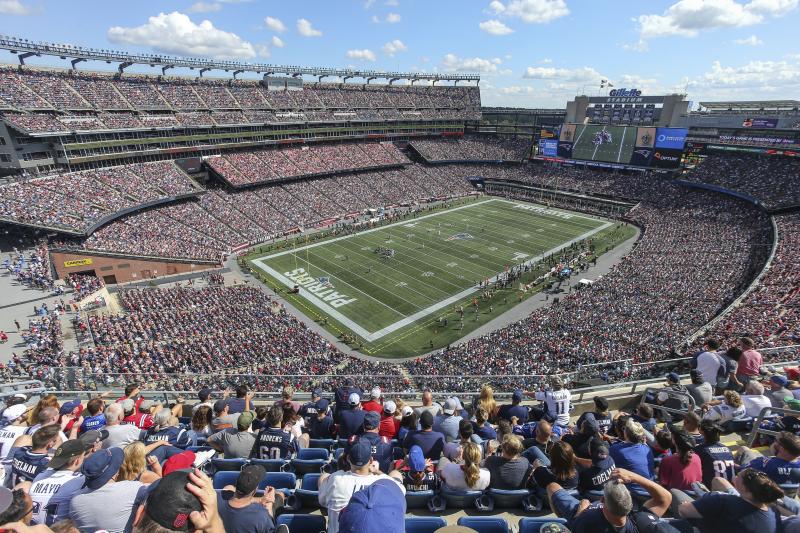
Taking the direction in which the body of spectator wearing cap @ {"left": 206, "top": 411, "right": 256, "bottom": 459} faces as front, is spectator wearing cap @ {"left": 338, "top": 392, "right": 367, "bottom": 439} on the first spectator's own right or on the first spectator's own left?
on the first spectator's own right

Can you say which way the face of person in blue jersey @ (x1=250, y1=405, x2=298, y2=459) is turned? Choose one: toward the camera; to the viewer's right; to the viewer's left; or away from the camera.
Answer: away from the camera

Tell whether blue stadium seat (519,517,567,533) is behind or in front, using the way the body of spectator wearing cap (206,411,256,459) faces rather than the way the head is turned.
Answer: behind

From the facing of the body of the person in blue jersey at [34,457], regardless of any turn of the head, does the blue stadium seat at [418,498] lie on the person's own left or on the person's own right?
on the person's own right

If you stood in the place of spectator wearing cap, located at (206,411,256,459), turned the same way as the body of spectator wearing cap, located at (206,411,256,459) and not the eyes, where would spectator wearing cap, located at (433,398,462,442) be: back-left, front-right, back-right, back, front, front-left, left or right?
right

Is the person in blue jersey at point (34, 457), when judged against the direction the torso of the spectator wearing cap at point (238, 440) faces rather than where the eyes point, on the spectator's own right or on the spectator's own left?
on the spectator's own left

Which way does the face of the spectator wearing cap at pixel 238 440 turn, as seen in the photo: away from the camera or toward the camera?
away from the camera

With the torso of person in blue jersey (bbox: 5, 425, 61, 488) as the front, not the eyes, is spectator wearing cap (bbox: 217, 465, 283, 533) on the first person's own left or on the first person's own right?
on the first person's own right

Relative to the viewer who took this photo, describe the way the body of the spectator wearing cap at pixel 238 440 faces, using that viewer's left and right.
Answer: facing away from the viewer

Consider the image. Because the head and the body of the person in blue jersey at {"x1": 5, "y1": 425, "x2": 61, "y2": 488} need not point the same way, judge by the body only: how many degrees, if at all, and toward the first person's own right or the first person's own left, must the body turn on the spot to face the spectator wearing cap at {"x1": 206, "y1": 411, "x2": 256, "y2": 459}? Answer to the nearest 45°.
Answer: approximately 45° to the first person's own right

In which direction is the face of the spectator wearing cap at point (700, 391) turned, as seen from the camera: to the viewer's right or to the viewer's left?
to the viewer's left

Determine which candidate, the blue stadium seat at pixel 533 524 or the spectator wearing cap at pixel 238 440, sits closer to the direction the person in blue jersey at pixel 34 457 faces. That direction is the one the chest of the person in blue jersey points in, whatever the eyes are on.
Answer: the spectator wearing cap

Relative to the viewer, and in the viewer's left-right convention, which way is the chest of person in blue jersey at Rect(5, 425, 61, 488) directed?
facing away from the viewer and to the right of the viewer

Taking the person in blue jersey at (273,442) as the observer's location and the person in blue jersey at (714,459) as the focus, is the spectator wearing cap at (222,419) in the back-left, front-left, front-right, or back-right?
back-left

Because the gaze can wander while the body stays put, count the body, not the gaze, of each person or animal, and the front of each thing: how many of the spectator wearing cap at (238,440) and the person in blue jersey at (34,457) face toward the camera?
0

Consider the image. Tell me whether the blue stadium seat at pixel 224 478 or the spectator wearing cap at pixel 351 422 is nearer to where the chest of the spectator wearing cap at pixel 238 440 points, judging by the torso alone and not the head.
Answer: the spectator wearing cap

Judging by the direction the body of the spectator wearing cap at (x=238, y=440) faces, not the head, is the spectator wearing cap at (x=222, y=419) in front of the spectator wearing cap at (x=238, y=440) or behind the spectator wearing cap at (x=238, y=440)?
in front
